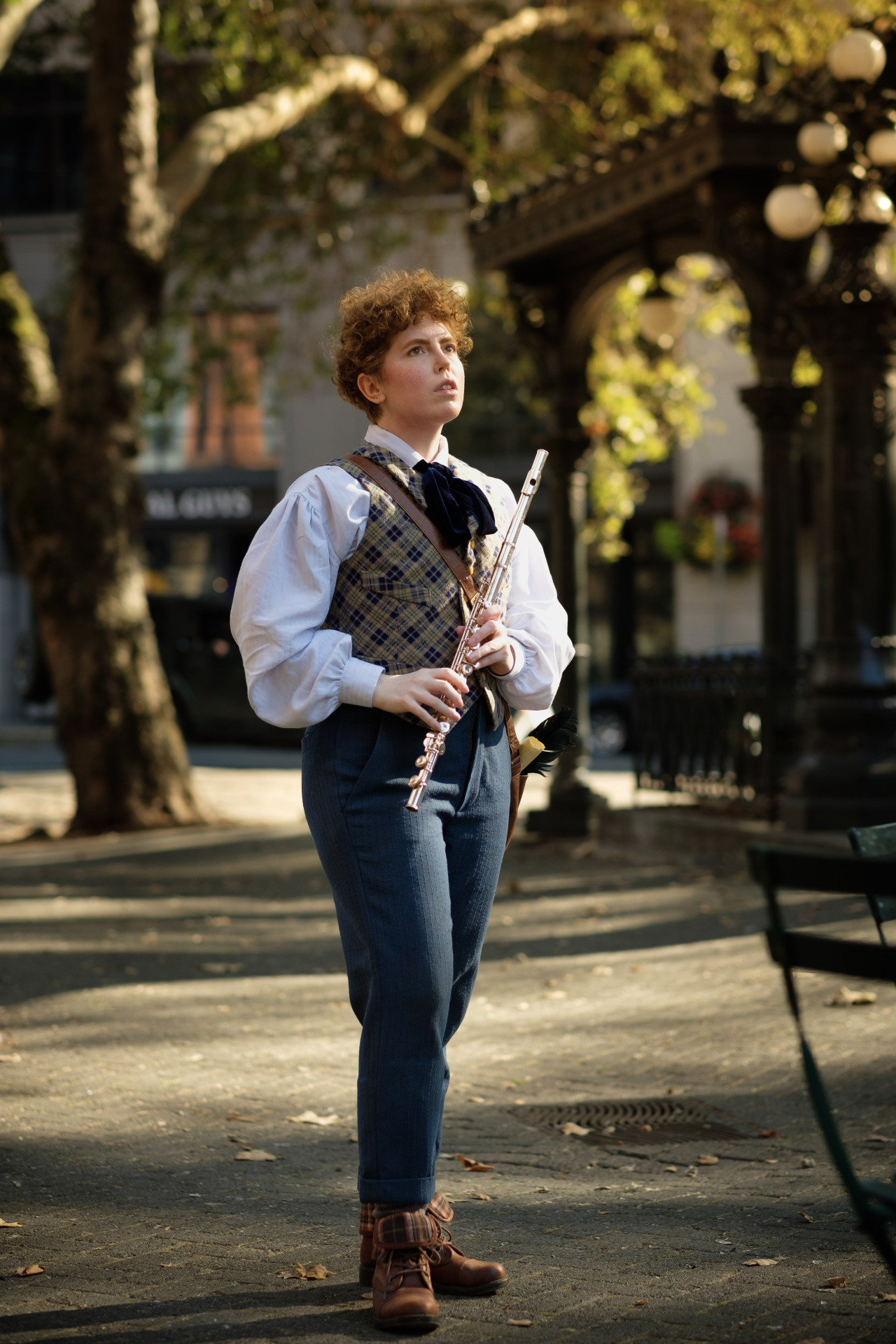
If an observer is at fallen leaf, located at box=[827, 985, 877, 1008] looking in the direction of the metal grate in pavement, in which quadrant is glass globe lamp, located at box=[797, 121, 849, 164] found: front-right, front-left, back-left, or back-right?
back-right

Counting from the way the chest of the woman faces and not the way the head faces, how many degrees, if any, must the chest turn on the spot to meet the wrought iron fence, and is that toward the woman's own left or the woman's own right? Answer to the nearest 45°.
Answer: approximately 135° to the woman's own left

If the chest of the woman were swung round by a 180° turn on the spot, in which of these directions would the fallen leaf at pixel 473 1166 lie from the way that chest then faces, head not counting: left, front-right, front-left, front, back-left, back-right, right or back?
front-right

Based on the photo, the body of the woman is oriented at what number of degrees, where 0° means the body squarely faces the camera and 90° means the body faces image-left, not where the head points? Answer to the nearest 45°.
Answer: approximately 315°

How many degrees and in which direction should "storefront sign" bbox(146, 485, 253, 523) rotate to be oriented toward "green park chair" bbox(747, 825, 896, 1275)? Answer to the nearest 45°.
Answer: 0° — it already faces it

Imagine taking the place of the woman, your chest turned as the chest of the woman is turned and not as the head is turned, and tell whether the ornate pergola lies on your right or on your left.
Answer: on your left

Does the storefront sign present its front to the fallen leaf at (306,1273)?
yes

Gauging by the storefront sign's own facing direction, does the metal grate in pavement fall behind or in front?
in front

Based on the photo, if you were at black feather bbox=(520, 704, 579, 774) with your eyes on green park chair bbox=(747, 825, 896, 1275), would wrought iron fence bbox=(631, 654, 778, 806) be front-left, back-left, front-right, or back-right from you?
back-left

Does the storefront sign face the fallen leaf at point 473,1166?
yes

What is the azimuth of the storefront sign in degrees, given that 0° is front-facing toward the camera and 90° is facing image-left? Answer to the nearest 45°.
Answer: approximately 0°

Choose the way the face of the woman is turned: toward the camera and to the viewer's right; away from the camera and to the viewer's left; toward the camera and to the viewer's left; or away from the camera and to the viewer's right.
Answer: toward the camera and to the viewer's right

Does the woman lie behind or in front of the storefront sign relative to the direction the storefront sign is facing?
in front
